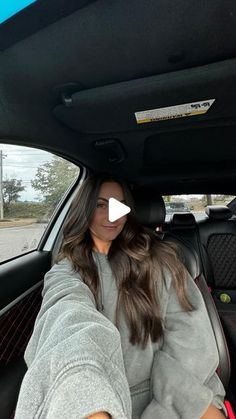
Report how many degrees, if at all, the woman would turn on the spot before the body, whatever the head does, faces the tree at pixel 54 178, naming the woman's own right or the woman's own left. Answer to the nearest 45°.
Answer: approximately 135° to the woman's own right

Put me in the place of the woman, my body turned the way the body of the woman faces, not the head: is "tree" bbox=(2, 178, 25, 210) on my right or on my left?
on my right

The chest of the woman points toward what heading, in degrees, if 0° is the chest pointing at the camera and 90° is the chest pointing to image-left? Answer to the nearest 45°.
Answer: approximately 0°
